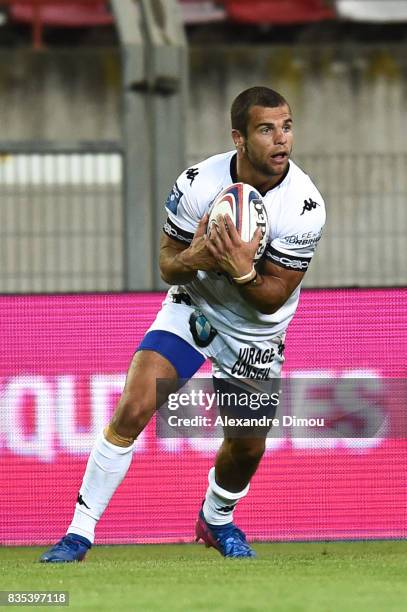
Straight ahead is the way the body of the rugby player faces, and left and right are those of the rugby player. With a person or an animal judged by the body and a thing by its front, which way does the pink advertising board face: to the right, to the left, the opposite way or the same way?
the same way

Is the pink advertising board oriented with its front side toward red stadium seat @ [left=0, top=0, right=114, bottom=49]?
no

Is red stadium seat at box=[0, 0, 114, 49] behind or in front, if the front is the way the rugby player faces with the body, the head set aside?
behind

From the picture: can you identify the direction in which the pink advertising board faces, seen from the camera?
facing the viewer

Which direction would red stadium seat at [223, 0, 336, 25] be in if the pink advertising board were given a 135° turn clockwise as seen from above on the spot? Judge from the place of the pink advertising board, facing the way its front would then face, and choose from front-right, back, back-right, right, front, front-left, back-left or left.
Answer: front-right

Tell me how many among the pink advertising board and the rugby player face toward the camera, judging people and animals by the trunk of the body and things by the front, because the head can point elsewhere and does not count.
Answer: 2

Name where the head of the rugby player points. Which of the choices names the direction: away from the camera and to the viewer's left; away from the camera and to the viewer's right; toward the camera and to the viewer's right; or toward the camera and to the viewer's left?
toward the camera and to the viewer's right

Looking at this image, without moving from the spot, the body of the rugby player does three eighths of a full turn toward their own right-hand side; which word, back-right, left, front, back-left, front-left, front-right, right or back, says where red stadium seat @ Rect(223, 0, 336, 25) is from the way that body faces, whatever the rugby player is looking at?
front-right
